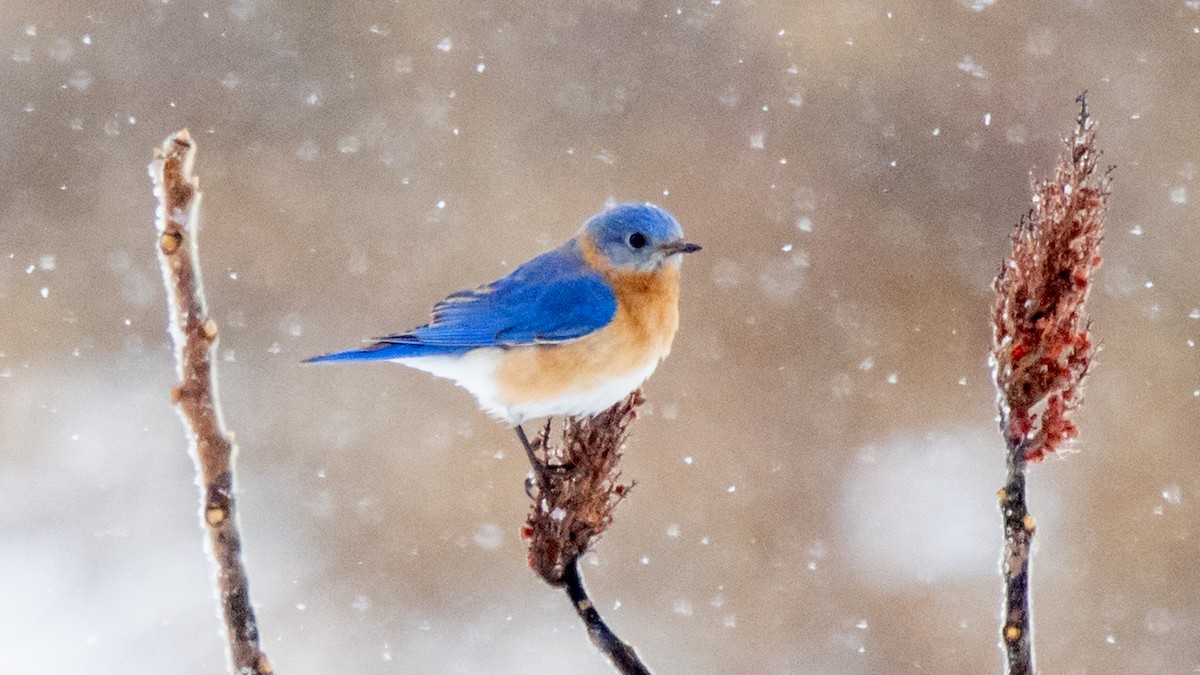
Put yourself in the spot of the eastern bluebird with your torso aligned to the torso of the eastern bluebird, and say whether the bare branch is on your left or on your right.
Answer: on your right

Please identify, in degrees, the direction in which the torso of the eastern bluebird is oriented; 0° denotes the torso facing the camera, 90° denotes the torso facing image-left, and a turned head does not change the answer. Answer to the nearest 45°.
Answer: approximately 270°
